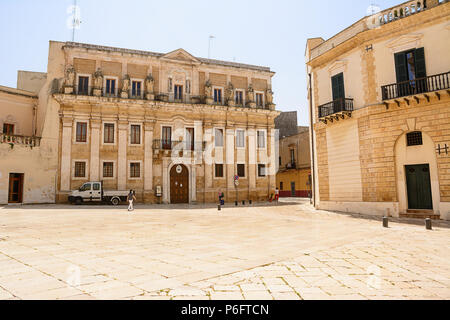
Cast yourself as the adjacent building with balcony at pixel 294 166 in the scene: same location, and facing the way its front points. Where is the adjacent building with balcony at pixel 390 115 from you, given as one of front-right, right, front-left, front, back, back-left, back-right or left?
front-left

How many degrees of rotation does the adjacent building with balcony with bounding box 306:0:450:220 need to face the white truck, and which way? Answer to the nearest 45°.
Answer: approximately 45° to its right

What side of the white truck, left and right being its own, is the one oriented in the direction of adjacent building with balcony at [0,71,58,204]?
front

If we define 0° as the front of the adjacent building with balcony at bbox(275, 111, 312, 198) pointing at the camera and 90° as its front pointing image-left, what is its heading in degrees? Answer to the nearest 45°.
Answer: approximately 45°

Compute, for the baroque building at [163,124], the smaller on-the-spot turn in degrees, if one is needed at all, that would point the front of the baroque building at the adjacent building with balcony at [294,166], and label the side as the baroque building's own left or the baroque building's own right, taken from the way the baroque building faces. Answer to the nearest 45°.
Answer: approximately 135° to the baroque building's own left

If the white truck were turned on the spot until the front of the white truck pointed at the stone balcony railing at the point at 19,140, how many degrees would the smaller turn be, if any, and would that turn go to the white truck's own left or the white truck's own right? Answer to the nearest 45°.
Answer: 0° — it already faces it

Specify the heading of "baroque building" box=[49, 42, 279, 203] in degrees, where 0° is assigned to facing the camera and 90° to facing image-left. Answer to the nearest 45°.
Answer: approximately 0°

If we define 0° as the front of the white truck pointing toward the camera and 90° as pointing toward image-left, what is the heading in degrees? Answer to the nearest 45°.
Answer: approximately 90°

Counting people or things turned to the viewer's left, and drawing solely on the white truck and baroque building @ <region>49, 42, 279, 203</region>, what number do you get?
1

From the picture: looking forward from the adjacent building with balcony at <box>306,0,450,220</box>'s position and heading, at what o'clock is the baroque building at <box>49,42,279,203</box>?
The baroque building is roughly at 2 o'clock from the adjacent building with balcony.

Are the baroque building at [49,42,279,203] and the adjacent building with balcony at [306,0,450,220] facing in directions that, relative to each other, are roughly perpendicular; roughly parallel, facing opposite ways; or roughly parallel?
roughly perpendicular
